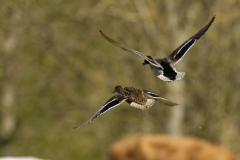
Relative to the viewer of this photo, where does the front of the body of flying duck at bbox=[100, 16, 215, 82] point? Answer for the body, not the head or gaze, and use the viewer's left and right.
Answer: facing away from the viewer and to the left of the viewer

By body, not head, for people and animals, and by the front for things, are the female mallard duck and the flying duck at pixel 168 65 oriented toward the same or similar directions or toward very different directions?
same or similar directions

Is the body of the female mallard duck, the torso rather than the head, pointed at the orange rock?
no

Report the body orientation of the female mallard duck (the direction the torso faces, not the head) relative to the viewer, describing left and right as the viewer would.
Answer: facing away from the viewer and to the left of the viewer

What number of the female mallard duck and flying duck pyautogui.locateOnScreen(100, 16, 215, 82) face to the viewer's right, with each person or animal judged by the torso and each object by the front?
0
